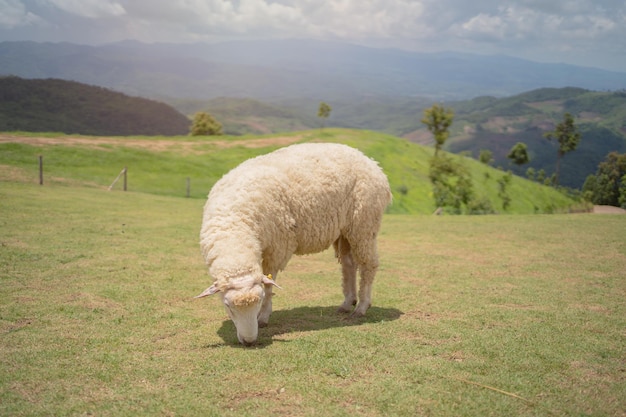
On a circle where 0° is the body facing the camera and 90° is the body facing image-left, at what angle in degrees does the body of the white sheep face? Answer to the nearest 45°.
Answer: approximately 45°
